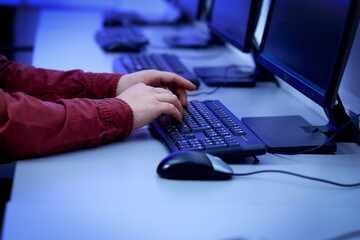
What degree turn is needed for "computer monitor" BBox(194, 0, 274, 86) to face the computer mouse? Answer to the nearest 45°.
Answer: approximately 45° to its left

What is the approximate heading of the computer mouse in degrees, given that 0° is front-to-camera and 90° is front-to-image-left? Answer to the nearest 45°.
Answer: approximately 270°

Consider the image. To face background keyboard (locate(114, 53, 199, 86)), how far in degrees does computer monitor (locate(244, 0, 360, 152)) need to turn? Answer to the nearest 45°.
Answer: approximately 90° to its right

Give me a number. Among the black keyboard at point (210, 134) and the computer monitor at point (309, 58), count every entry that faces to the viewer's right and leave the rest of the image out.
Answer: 0

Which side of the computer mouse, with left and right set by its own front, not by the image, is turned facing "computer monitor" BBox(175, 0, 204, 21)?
left

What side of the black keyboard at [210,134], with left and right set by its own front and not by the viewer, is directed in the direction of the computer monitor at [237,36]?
right

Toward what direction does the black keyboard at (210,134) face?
to the viewer's left

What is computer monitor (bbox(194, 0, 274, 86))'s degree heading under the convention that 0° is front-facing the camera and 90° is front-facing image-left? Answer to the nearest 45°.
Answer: approximately 45°

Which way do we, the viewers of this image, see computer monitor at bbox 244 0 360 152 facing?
facing the viewer and to the left of the viewer

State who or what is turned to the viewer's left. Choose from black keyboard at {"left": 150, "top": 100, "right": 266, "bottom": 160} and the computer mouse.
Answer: the black keyboard

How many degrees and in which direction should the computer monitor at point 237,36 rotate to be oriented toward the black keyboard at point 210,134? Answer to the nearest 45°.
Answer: approximately 45° to its left

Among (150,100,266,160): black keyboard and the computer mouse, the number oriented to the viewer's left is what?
1
